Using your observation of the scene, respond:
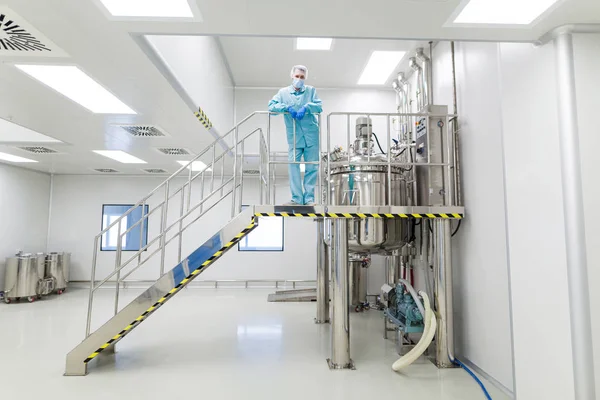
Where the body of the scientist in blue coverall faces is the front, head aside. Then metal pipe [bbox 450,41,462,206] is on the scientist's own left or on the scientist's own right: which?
on the scientist's own left

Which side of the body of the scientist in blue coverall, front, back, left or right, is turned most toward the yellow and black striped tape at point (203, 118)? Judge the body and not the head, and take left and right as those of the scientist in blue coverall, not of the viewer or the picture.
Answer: right

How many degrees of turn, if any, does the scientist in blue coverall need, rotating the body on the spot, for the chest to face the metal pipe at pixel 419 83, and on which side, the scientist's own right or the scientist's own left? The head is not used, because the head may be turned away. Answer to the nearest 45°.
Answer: approximately 135° to the scientist's own left

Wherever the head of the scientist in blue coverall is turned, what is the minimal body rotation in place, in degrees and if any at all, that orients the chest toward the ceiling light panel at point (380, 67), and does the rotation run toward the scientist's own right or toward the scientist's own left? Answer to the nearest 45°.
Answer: approximately 135° to the scientist's own left

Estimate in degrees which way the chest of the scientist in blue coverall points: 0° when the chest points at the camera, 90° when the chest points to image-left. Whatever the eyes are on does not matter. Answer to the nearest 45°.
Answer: approximately 0°

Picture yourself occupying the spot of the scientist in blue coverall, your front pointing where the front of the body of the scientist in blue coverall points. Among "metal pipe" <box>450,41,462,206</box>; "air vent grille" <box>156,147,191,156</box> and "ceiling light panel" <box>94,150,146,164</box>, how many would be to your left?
1

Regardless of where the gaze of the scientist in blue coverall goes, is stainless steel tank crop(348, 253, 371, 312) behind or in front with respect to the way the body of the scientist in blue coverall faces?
behind
